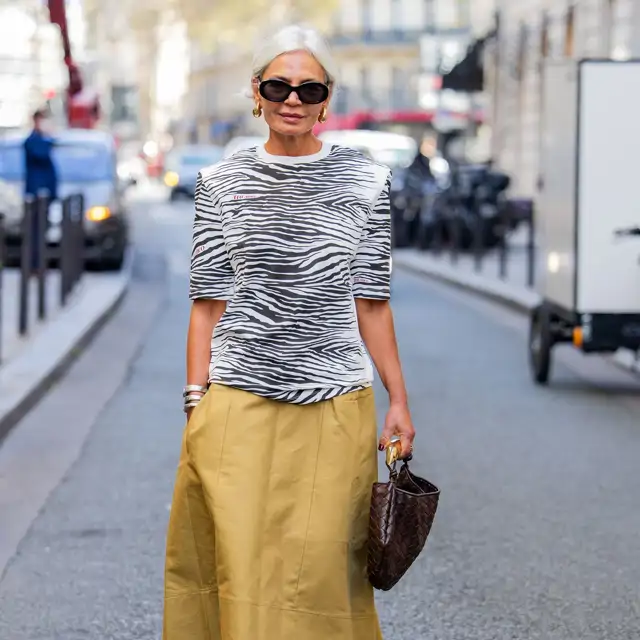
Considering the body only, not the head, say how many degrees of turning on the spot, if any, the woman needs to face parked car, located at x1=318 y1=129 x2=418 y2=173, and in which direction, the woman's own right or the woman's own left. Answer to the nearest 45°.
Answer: approximately 180°

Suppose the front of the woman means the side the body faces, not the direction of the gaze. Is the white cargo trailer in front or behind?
behind

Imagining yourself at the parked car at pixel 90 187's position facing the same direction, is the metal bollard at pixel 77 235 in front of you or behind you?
in front

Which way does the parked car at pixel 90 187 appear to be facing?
toward the camera

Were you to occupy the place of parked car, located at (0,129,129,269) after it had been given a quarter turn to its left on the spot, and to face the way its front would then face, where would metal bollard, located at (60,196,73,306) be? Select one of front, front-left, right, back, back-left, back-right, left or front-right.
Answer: right

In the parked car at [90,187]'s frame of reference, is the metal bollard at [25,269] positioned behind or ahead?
ahead

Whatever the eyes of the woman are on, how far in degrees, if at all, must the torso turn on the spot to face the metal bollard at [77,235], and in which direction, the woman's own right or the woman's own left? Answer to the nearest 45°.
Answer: approximately 180°

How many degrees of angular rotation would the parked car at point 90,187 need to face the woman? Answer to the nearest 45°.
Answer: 0° — it already faces them

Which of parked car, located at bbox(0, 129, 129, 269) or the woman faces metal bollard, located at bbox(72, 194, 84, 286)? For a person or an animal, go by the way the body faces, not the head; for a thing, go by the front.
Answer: the parked car

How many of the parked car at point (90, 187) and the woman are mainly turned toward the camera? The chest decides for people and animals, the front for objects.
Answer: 2

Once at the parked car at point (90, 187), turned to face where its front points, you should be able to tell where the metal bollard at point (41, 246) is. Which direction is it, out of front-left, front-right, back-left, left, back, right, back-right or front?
front

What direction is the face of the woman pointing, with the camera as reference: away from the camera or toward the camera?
toward the camera

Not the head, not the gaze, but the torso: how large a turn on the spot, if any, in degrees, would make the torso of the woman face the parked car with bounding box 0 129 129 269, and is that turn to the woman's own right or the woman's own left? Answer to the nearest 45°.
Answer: approximately 180°

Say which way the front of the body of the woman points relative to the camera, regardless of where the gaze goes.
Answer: toward the camera
